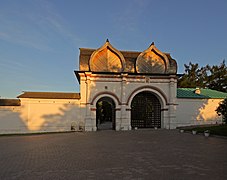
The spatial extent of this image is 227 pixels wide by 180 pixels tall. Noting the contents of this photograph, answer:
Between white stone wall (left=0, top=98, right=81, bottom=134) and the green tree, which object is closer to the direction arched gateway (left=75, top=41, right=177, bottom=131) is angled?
the white stone wall

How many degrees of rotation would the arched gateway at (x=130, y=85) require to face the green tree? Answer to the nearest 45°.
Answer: approximately 135° to its left

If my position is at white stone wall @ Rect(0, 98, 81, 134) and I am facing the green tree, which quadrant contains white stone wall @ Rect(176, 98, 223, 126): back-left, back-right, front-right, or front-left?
front-right

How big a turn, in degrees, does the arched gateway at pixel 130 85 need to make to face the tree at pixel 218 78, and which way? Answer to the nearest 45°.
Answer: approximately 135° to its left

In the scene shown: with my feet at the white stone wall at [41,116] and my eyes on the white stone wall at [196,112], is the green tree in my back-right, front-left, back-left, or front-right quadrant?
front-left

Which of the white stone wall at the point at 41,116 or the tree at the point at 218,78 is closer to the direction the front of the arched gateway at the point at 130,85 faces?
the white stone wall

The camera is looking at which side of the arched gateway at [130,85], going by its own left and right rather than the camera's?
front

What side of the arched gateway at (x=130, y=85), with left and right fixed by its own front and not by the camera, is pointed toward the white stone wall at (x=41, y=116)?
right

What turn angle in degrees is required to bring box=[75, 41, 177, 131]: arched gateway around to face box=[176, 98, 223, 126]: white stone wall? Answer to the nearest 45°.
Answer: approximately 90° to its left
